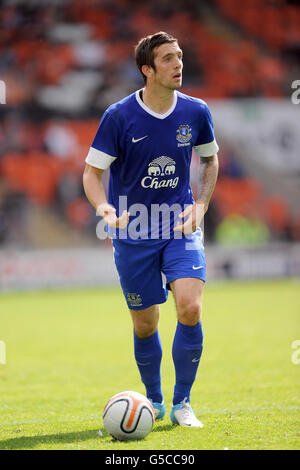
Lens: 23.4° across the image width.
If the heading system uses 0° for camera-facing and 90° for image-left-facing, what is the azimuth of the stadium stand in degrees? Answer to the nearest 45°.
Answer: approximately 0°

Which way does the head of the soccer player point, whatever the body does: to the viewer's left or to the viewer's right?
to the viewer's right

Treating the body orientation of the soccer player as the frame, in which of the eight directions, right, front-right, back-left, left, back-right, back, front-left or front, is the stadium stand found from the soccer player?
back

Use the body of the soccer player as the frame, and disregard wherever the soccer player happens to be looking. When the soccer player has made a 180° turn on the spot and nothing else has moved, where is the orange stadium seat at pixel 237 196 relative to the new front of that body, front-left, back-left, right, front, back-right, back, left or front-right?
front

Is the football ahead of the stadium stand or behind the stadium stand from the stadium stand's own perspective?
ahead

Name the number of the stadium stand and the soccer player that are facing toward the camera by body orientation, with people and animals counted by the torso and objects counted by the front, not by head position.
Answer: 2

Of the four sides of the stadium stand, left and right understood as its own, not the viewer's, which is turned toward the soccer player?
front

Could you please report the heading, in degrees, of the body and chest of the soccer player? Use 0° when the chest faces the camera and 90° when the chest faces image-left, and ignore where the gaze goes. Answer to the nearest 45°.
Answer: approximately 0°
